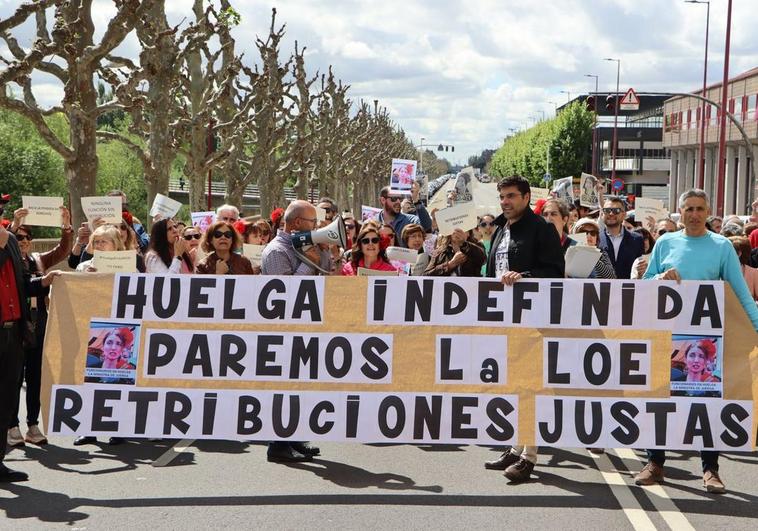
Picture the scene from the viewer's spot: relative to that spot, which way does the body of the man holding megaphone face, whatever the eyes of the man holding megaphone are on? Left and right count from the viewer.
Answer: facing to the right of the viewer

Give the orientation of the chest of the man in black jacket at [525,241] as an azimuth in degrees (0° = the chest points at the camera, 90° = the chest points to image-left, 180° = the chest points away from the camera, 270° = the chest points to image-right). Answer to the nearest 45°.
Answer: approximately 45°

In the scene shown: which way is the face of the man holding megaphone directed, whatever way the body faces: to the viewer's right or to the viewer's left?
to the viewer's right

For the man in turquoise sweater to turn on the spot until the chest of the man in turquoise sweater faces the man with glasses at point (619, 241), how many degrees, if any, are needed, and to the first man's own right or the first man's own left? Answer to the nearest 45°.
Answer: approximately 180°

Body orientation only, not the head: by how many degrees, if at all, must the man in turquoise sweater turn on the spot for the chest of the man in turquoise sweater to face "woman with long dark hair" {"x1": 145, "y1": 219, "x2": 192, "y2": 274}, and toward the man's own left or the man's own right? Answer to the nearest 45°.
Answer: approximately 90° to the man's own right

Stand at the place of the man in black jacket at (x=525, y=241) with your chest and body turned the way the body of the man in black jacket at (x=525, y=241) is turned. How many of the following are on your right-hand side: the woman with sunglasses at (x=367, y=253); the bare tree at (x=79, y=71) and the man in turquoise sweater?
2

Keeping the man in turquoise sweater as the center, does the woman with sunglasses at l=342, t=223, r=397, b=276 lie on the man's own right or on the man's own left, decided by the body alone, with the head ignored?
on the man's own right

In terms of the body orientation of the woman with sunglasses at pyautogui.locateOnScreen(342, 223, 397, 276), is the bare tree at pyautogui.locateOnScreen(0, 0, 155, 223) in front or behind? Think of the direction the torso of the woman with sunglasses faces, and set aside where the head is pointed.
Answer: behind

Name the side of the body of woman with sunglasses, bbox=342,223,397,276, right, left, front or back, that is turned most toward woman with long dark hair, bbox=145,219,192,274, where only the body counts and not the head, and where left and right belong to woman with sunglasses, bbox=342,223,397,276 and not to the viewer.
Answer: right
